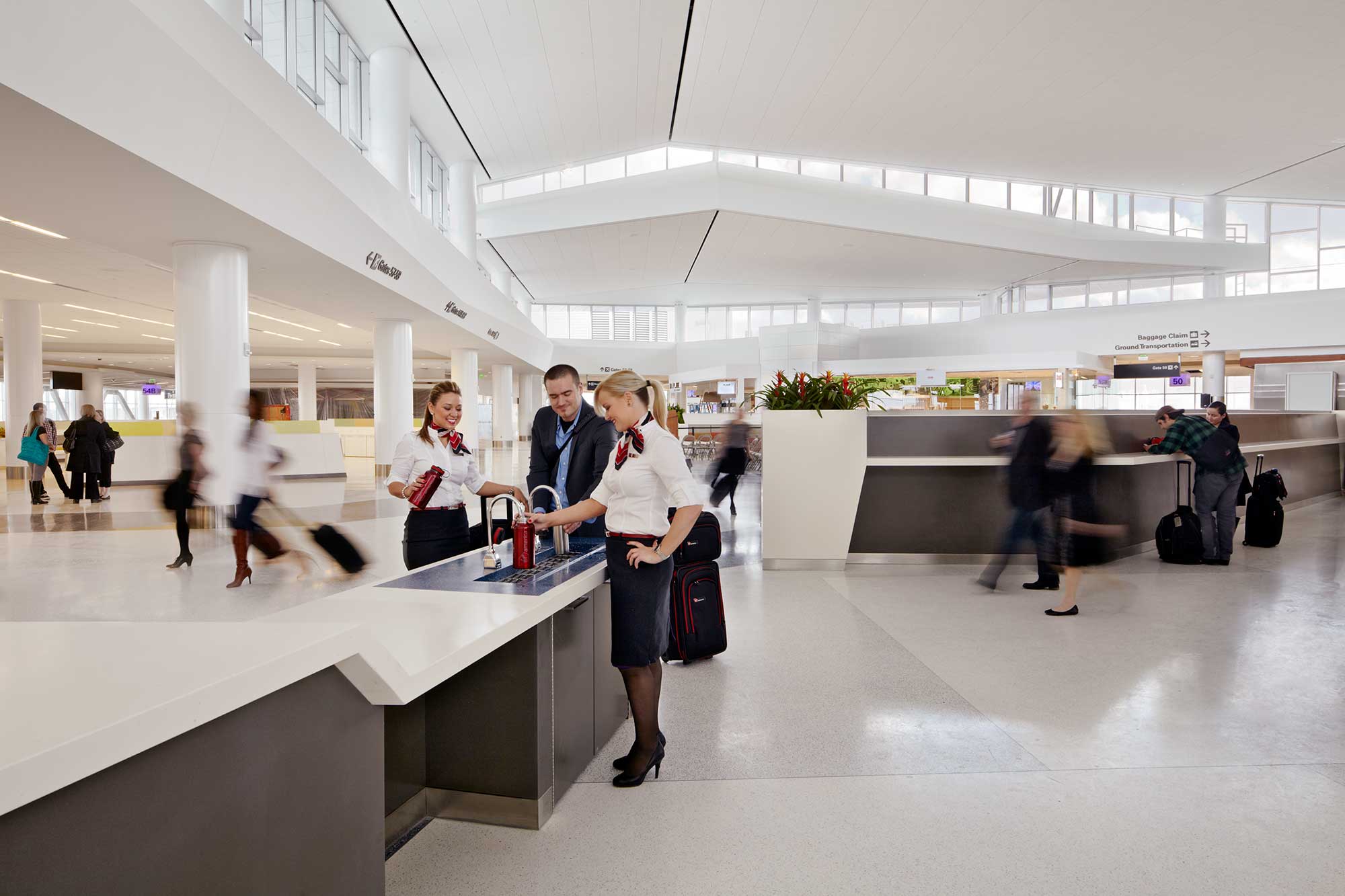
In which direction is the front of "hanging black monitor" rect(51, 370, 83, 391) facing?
toward the camera

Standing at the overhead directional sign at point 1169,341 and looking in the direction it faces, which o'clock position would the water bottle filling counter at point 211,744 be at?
The water bottle filling counter is roughly at 12 o'clock from the overhead directional sign.

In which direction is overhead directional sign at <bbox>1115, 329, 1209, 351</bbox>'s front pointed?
toward the camera

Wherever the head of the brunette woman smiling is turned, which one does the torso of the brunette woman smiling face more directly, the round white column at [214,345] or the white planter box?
the white planter box

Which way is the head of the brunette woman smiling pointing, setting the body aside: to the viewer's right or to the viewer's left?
to the viewer's right

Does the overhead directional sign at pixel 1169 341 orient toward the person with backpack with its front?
yes

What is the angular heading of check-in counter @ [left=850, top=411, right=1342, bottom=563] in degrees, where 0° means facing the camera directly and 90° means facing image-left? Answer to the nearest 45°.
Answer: approximately 0°

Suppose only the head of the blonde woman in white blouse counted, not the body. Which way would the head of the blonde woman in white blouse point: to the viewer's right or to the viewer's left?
to the viewer's left

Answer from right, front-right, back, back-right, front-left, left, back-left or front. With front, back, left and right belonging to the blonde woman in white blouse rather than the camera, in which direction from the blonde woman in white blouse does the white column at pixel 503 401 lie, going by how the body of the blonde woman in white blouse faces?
right

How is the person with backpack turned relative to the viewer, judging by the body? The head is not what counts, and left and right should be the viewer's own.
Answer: facing away from the viewer and to the left of the viewer

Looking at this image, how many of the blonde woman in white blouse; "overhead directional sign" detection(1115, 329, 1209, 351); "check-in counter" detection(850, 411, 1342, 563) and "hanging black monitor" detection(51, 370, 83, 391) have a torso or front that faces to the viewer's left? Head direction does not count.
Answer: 1

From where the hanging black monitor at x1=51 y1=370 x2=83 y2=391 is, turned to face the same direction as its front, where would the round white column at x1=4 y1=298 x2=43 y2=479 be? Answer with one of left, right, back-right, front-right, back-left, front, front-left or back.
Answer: front

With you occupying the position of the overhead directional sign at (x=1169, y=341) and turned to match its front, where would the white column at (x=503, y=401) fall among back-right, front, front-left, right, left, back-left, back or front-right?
right
